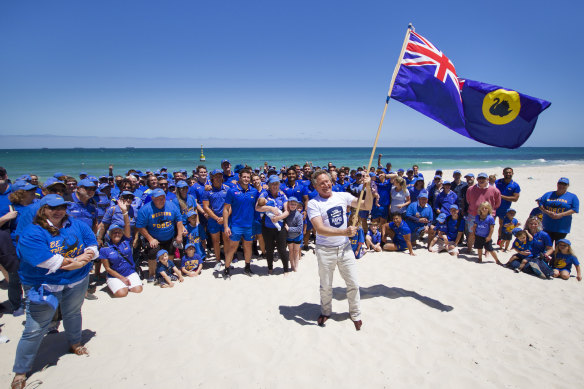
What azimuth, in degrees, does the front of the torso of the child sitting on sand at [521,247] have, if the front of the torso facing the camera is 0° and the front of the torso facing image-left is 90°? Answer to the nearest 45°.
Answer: approximately 45°

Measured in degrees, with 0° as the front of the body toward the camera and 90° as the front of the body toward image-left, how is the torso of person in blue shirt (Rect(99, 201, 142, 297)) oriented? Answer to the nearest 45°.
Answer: approximately 0°

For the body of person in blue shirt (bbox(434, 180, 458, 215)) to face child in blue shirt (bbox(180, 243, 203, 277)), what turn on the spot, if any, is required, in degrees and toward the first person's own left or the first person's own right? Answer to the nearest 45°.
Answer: approximately 45° to the first person's own right

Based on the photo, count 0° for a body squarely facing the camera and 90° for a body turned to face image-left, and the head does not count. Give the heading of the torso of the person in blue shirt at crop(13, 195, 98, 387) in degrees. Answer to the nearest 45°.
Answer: approximately 315°

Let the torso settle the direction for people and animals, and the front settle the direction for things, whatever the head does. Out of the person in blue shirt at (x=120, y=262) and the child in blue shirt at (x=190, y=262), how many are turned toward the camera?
2
